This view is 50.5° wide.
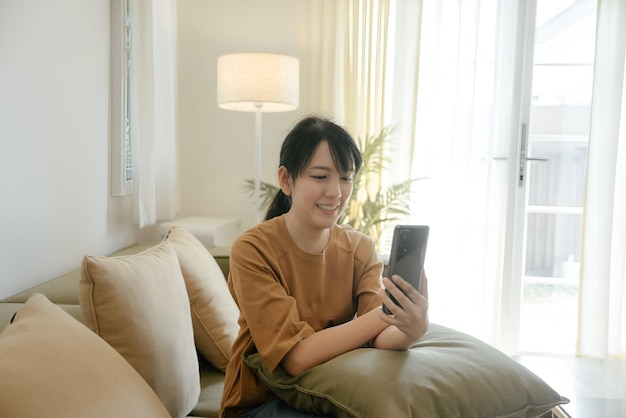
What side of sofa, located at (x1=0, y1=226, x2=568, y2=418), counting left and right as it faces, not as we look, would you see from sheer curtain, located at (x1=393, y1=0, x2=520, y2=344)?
left

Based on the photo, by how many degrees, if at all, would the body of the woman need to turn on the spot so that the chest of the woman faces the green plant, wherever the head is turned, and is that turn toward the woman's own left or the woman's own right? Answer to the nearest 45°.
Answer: approximately 135° to the woman's own left

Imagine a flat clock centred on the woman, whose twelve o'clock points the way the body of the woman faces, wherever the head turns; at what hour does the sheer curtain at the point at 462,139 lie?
The sheer curtain is roughly at 8 o'clock from the woman.

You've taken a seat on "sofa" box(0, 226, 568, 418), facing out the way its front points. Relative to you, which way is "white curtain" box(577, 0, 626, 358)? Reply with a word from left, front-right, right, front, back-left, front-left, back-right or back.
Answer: left

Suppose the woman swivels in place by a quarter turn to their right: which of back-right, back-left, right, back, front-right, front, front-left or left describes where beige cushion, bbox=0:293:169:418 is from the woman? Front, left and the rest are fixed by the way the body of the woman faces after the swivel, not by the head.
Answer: front

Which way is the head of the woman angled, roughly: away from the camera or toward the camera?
toward the camera

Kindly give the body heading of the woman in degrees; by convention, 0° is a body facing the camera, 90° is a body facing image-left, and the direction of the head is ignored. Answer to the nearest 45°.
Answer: approximately 315°

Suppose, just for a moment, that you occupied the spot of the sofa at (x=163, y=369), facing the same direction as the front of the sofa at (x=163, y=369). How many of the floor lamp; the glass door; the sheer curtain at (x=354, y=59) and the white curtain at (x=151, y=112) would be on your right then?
0

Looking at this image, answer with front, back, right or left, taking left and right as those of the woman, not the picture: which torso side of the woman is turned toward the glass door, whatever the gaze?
left

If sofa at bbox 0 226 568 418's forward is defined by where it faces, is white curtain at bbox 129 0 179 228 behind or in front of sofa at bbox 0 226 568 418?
behind

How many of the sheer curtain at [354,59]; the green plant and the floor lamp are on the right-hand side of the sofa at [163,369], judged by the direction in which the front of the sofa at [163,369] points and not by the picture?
0

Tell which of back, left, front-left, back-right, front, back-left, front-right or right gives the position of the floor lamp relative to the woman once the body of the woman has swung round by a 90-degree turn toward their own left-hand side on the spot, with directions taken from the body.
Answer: front-left

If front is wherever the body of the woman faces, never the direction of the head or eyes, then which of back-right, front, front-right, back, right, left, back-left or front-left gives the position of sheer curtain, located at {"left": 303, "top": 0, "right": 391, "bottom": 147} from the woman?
back-left

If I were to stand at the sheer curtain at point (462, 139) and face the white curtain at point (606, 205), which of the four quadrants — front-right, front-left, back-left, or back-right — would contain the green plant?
back-right
